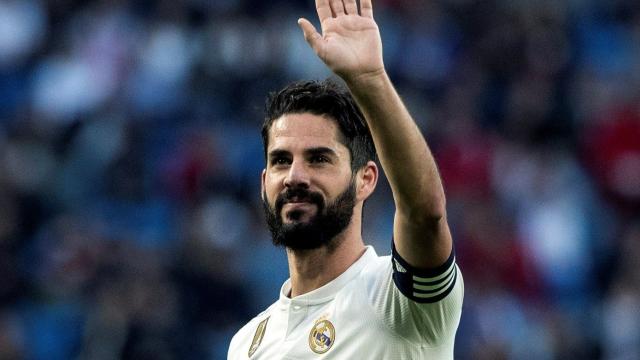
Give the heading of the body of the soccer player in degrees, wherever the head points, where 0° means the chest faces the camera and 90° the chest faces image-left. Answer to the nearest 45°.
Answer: approximately 45°
